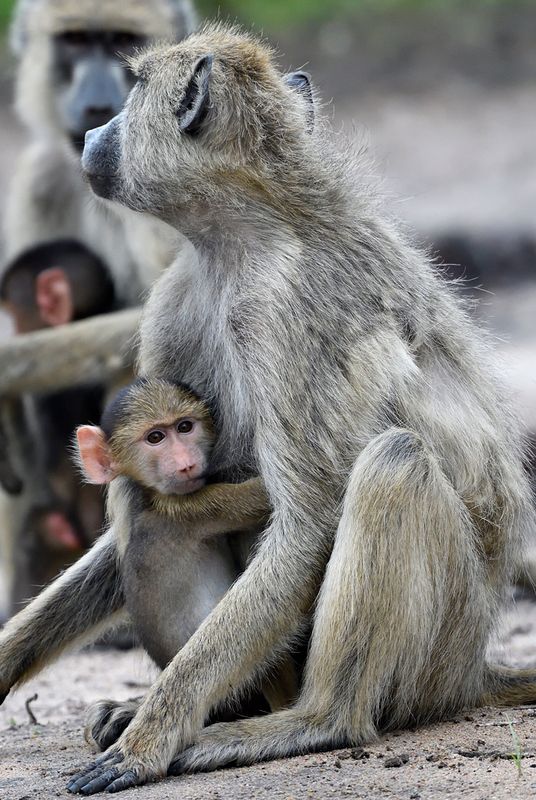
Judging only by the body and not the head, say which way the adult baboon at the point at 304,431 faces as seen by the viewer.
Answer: to the viewer's left

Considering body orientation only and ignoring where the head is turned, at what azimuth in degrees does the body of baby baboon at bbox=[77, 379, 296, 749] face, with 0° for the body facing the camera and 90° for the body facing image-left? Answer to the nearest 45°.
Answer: approximately 315°

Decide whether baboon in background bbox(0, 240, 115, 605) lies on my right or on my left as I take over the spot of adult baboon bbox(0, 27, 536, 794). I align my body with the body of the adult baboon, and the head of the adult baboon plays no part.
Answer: on my right

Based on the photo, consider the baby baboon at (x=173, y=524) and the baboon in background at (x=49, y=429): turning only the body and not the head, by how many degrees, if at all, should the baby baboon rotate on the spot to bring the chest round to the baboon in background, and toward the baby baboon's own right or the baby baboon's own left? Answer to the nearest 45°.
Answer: approximately 135° to the baby baboon's own left

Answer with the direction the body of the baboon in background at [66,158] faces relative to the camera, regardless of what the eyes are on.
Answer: toward the camera

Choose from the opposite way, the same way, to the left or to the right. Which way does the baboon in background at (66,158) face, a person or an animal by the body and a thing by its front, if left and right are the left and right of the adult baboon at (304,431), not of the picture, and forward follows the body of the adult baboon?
to the left

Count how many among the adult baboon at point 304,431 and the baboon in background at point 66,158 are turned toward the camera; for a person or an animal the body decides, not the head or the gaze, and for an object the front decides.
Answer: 1

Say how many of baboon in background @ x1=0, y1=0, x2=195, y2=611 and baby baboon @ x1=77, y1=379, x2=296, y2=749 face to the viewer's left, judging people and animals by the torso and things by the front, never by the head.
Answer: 0

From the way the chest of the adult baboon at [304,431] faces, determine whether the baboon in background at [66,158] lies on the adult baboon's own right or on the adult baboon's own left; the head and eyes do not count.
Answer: on the adult baboon's own right
